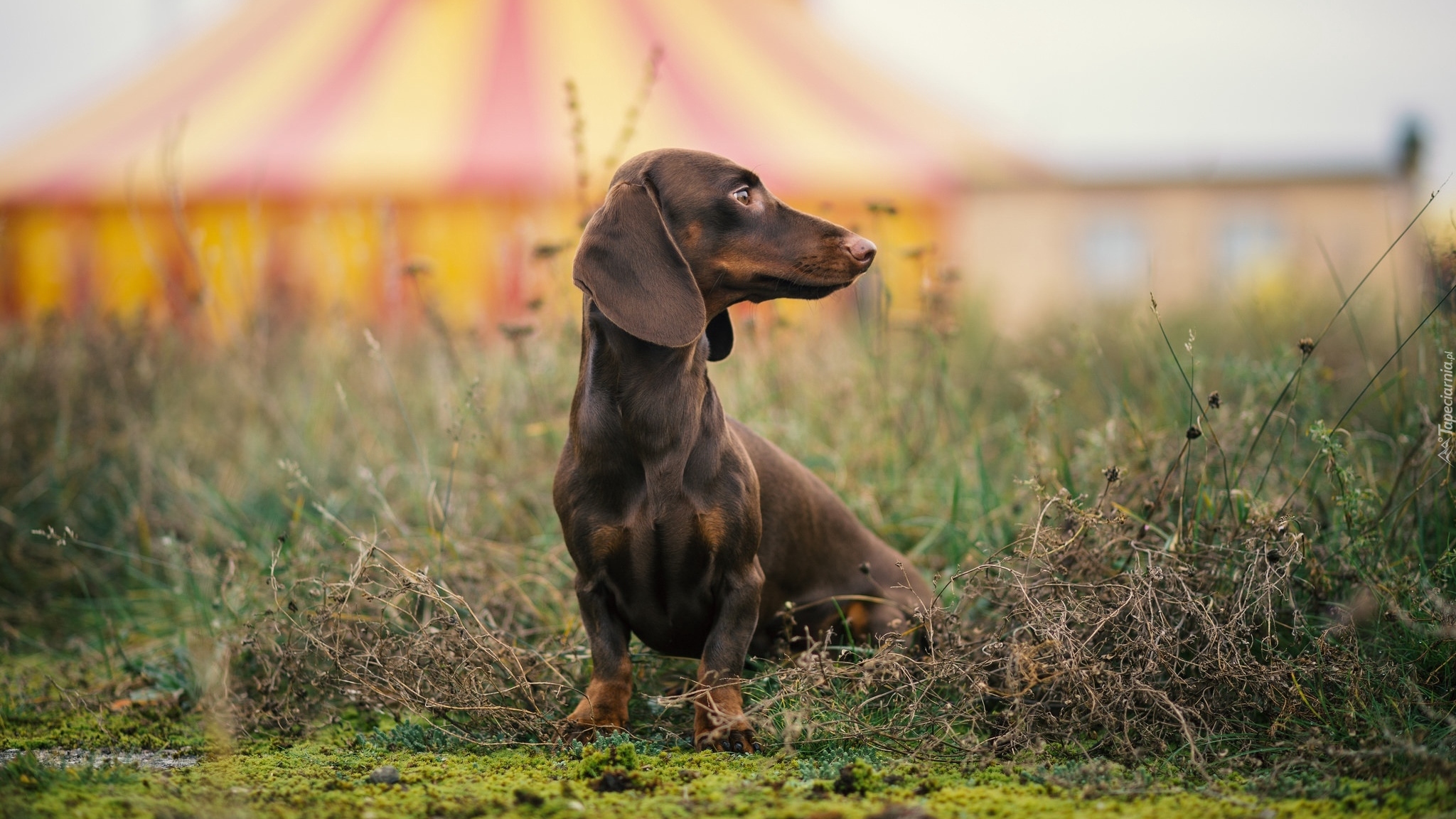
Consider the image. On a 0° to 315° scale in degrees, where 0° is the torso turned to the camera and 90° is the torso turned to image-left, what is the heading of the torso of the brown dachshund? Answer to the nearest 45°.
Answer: approximately 45°

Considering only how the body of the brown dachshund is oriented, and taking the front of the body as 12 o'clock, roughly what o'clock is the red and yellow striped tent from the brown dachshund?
The red and yellow striped tent is roughly at 4 o'clock from the brown dachshund.

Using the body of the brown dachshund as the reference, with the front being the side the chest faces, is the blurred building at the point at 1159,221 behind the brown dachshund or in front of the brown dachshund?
behind
